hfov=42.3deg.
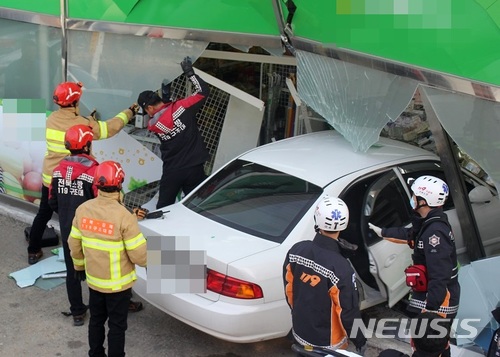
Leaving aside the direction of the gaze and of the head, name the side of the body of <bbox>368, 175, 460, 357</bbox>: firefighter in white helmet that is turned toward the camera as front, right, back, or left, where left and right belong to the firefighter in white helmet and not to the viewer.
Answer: left

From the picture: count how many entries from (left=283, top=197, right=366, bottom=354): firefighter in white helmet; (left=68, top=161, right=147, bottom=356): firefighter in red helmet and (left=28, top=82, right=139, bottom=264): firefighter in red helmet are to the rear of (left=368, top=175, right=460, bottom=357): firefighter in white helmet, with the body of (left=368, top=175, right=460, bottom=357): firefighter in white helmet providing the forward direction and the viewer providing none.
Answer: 0

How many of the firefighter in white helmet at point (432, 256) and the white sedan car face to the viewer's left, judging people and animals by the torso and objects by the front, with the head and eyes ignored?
1

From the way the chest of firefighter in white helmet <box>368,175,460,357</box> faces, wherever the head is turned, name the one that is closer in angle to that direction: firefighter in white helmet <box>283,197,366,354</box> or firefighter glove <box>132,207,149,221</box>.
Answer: the firefighter glove

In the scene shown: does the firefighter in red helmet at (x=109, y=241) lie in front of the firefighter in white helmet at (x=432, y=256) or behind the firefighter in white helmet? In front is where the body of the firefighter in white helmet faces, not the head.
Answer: in front

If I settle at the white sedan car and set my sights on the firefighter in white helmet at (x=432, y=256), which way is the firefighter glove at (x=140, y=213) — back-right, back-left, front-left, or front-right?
back-right

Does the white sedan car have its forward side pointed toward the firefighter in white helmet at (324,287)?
no

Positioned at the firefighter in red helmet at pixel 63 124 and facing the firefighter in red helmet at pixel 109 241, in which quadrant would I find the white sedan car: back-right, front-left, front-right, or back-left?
front-left

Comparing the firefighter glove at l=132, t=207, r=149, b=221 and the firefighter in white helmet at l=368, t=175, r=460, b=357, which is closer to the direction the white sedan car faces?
the firefighter in white helmet

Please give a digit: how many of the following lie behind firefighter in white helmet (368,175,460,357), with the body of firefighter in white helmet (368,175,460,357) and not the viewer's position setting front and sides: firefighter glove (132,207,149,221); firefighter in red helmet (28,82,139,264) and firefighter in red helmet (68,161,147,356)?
0

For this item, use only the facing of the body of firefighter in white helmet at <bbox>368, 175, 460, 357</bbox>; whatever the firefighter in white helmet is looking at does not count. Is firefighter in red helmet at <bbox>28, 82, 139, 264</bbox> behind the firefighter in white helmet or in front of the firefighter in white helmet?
in front

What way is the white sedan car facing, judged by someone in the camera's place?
facing away from the viewer and to the right of the viewer

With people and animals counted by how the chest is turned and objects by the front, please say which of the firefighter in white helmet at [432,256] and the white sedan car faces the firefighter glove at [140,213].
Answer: the firefighter in white helmet

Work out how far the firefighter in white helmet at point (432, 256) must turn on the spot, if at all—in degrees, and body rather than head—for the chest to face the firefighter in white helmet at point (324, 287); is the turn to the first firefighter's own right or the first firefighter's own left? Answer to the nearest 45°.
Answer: approximately 45° to the first firefighter's own left

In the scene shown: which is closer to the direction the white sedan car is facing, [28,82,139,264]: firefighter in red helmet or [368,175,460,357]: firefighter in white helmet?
the firefighter in white helmet

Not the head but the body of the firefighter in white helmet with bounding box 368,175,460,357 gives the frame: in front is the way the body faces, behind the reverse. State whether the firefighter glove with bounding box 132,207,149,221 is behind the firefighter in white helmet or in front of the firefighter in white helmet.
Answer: in front

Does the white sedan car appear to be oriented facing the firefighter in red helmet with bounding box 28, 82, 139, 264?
no
